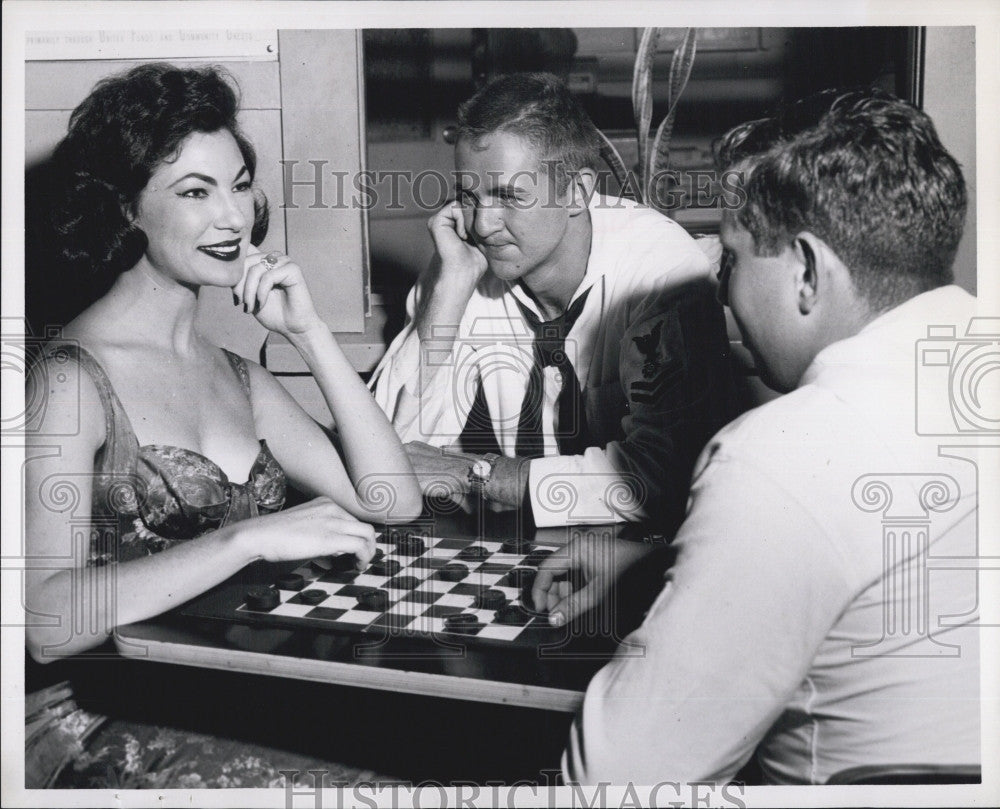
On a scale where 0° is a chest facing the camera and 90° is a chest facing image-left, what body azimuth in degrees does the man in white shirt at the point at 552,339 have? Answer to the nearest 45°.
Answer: approximately 45°

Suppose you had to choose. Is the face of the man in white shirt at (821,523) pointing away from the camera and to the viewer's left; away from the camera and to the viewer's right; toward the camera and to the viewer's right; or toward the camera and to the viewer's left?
away from the camera and to the viewer's left

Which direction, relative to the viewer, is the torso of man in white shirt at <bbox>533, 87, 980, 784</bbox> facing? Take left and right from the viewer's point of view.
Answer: facing away from the viewer and to the left of the viewer

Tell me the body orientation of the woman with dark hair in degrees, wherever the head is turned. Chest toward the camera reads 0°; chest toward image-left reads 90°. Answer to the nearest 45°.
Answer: approximately 315°

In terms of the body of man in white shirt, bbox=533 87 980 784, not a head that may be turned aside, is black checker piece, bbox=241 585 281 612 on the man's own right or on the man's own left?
on the man's own left
